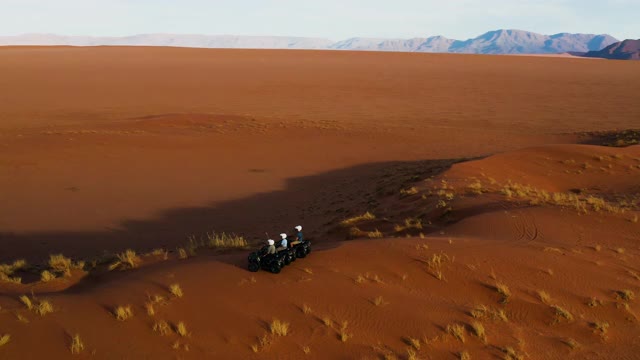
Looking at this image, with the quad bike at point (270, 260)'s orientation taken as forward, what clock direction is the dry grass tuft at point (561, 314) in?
The dry grass tuft is roughly at 8 o'clock from the quad bike.

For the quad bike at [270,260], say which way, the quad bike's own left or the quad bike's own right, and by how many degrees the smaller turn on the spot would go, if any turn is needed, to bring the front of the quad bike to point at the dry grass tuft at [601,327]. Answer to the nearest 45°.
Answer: approximately 135° to the quad bike's own left

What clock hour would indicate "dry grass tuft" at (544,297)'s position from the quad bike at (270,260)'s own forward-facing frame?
The dry grass tuft is roughly at 8 o'clock from the quad bike.

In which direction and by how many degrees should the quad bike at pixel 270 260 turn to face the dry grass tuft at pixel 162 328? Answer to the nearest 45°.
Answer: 0° — it already faces it

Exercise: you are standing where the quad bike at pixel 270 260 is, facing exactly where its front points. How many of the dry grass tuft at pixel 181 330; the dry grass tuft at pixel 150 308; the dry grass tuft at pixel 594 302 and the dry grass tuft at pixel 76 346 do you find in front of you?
3

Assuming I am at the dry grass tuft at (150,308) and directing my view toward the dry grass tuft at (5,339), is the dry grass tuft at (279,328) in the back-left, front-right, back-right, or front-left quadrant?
back-left

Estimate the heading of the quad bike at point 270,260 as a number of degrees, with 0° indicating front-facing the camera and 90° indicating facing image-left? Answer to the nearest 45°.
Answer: approximately 45°

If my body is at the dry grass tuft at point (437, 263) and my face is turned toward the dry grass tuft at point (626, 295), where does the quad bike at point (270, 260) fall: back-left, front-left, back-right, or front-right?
back-right
